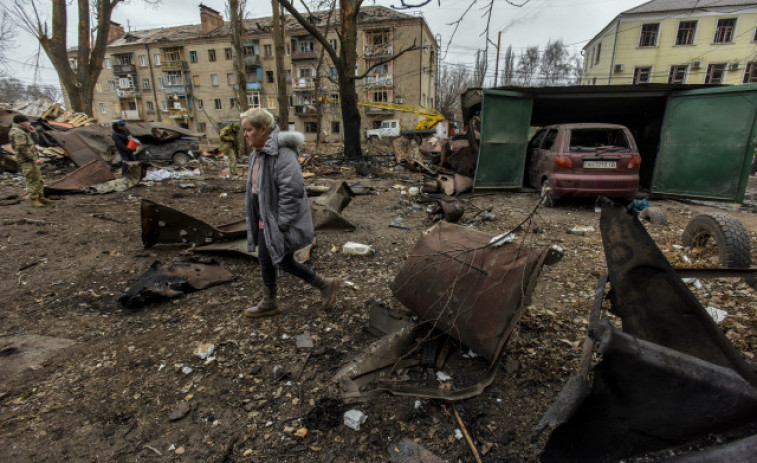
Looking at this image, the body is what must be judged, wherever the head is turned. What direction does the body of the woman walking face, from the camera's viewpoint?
to the viewer's left

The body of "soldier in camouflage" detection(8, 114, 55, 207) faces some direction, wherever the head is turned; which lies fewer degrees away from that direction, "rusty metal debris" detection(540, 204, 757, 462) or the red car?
the red car

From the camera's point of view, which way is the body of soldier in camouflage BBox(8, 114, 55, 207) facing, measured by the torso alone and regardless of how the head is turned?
to the viewer's right

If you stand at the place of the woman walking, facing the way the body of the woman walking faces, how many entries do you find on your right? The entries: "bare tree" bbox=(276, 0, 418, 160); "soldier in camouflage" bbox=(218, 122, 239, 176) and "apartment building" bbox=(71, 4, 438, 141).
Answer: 3

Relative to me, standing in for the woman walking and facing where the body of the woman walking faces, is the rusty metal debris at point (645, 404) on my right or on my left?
on my left

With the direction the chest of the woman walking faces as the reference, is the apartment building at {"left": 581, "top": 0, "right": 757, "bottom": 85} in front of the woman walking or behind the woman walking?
behind

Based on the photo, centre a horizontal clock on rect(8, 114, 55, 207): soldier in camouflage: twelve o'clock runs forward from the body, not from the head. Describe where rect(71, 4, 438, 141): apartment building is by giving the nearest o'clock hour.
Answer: The apartment building is roughly at 10 o'clock from the soldier in camouflage.
